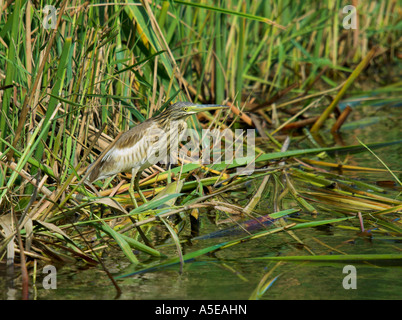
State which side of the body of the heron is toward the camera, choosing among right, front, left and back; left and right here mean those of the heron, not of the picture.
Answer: right
